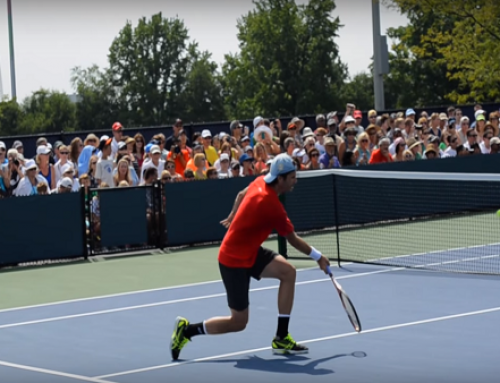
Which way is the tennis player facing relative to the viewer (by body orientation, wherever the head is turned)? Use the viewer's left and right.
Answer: facing to the right of the viewer

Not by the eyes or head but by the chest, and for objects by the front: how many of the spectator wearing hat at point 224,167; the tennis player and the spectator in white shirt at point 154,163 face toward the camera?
2

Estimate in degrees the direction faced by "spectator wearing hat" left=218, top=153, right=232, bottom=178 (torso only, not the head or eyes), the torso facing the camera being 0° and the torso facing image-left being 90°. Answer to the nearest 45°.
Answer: approximately 0°

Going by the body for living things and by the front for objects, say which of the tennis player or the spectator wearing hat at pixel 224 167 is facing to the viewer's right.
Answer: the tennis player

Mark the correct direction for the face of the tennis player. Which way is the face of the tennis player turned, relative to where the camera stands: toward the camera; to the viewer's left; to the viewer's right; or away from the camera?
to the viewer's right

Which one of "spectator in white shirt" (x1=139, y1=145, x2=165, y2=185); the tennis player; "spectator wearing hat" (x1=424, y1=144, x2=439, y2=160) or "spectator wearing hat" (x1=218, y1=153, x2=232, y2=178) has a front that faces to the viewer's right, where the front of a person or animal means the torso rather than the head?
the tennis player

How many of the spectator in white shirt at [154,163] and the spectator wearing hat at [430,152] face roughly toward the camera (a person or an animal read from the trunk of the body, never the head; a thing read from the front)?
2

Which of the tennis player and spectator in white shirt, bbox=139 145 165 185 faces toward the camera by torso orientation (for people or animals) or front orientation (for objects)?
the spectator in white shirt

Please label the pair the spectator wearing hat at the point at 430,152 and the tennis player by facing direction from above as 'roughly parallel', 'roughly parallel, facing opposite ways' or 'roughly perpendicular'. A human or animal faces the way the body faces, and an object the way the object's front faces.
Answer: roughly perpendicular

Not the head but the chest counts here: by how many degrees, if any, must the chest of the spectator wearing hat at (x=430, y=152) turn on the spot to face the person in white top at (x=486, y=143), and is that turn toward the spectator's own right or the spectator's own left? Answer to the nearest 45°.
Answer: approximately 135° to the spectator's own left

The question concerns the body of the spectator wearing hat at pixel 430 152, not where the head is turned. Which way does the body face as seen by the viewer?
toward the camera

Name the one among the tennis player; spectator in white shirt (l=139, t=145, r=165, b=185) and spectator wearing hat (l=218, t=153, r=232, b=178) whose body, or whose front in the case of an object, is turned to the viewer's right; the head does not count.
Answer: the tennis player
